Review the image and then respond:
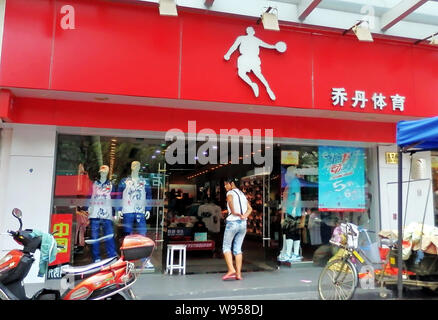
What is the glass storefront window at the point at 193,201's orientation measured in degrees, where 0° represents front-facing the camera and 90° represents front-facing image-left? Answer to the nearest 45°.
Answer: approximately 0°

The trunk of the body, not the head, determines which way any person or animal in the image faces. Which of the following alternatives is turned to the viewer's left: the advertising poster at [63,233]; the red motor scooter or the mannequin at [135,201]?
the red motor scooter

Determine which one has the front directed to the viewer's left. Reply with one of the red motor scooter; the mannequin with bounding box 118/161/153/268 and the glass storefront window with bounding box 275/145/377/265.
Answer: the red motor scooter

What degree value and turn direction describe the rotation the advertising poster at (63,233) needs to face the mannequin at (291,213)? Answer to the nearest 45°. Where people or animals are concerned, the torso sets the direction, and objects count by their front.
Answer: approximately 90° to its left

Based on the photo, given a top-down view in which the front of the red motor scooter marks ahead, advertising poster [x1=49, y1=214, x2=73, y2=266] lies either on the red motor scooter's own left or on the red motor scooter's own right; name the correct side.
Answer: on the red motor scooter's own right

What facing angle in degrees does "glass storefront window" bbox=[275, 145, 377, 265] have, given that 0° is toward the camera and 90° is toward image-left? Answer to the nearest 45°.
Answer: approximately 0°

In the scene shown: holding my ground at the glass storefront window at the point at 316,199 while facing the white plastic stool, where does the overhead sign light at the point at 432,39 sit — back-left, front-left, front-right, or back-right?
back-left

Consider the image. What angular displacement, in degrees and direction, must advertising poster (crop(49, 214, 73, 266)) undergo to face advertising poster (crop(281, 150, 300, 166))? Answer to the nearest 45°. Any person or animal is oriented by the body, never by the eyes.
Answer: approximately 90° to its left

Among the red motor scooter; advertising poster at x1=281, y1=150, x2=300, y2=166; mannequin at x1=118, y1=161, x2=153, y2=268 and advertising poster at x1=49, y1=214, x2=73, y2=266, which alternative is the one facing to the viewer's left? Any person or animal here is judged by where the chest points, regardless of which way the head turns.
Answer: the red motor scooter

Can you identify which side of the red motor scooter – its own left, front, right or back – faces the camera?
left

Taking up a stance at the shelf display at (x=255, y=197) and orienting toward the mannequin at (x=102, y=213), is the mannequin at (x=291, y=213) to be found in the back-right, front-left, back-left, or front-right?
front-left

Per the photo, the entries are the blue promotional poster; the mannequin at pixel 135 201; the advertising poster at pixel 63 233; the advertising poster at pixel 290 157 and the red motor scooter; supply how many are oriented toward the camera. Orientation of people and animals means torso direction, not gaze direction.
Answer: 4

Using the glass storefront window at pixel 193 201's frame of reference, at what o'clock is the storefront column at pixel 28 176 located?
The storefront column is roughly at 2 o'clock from the glass storefront window.

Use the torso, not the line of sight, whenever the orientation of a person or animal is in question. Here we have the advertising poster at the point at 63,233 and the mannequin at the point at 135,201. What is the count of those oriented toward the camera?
2
